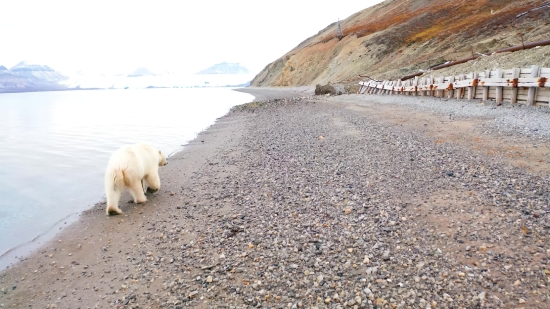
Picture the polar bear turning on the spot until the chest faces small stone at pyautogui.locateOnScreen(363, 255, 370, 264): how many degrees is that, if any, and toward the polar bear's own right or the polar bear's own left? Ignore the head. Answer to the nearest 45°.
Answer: approximately 90° to the polar bear's own right

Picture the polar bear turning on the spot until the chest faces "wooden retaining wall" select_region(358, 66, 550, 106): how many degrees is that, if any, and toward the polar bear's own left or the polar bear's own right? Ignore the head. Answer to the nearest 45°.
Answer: approximately 45° to the polar bear's own right

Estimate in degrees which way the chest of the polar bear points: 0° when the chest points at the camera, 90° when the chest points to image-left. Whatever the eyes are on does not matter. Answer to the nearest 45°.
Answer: approximately 225°

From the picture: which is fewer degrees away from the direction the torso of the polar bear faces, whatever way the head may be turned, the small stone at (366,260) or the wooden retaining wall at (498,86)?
the wooden retaining wall
